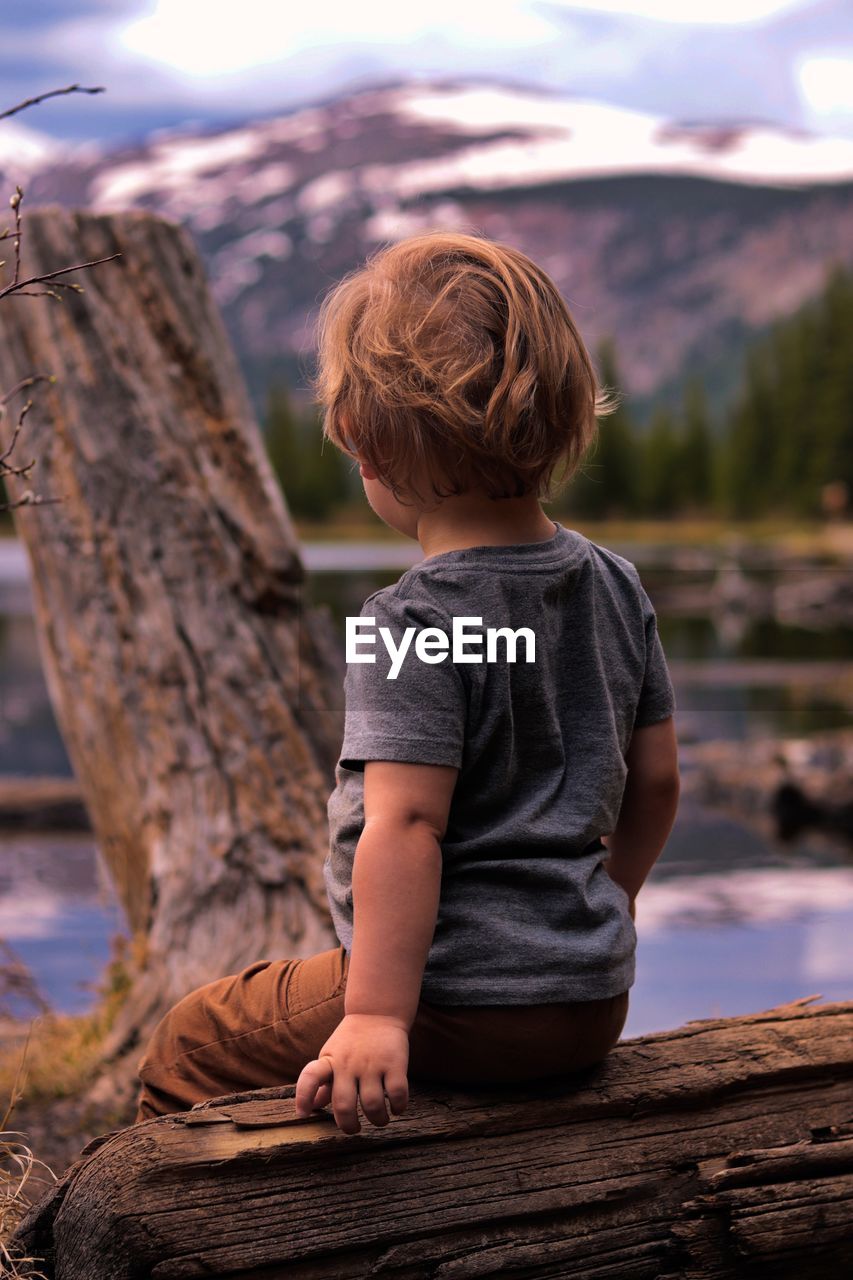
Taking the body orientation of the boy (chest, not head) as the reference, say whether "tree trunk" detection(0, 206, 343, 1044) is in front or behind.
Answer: in front

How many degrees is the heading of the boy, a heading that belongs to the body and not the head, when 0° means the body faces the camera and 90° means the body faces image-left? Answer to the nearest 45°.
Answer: approximately 135°

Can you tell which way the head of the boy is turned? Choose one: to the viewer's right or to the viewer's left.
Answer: to the viewer's left
